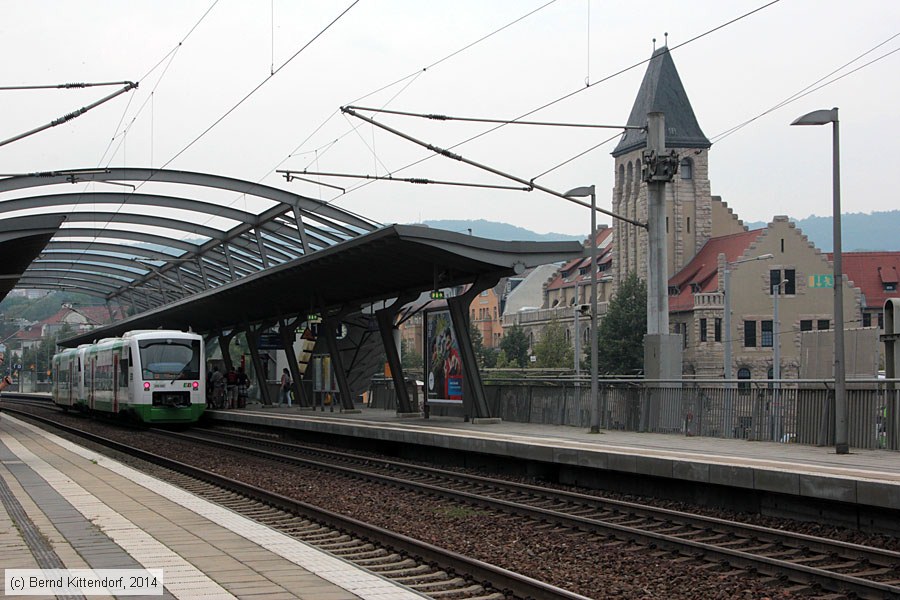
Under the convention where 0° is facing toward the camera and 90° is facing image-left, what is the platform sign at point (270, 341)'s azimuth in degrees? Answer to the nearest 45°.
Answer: approximately 0°

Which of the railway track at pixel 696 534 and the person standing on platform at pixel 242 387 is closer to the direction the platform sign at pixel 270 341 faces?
the railway track

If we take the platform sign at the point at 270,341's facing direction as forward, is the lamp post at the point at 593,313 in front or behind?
in front

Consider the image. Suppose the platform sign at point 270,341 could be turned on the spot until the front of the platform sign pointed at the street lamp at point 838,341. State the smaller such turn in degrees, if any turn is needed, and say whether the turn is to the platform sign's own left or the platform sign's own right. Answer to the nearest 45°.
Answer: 0° — it already faces it

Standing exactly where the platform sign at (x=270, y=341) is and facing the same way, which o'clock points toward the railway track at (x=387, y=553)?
The railway track is roughly at 12 o'clock from the platform sign.

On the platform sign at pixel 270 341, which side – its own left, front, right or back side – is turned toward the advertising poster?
front
